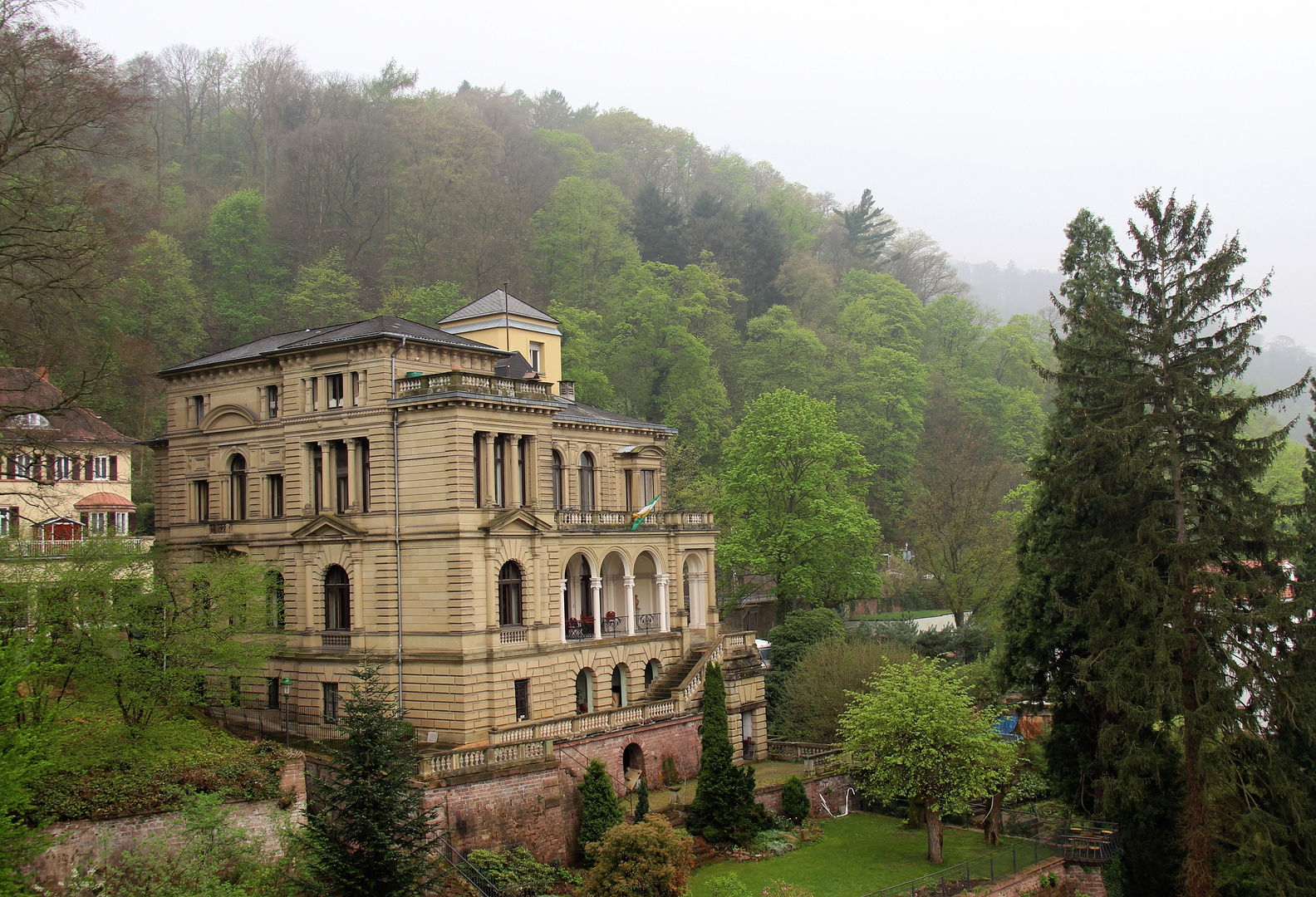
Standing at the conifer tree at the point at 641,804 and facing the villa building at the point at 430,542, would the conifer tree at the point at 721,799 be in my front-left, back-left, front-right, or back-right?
back-right
